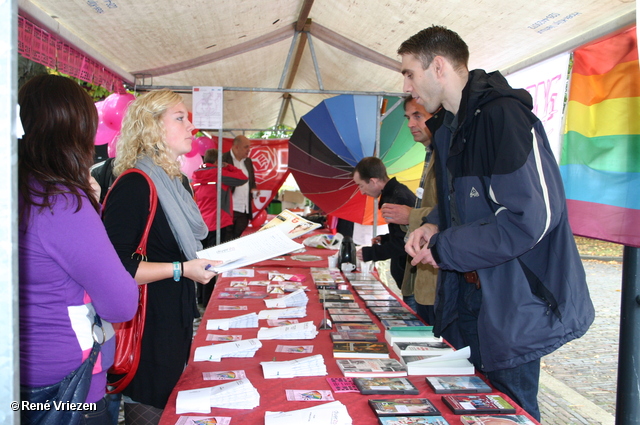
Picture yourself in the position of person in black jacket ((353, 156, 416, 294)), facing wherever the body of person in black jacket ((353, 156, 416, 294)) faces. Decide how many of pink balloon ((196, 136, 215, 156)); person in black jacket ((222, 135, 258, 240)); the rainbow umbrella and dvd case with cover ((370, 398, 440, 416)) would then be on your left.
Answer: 1

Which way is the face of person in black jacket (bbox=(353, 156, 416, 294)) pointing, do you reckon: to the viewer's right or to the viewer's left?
to the viewer's left

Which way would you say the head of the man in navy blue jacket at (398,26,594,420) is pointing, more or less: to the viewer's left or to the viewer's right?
to the viewer's left

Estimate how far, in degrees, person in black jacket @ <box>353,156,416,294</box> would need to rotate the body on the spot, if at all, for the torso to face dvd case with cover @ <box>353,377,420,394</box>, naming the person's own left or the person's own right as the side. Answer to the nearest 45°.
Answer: approximately 90° to the person's own left

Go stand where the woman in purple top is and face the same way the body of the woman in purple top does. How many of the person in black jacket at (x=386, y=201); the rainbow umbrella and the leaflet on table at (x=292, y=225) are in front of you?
3

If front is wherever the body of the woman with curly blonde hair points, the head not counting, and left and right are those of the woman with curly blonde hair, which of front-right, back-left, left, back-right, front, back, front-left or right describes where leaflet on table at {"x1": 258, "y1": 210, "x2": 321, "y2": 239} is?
front

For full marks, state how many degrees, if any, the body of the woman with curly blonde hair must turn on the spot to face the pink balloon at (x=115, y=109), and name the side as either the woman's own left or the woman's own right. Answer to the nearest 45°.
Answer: approximately 90° to the woman's own left

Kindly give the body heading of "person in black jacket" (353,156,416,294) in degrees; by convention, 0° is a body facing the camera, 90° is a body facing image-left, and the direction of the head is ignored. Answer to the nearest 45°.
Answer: approximately 90°

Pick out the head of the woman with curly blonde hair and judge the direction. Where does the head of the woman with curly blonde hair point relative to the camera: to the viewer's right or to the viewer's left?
to the viewer's right

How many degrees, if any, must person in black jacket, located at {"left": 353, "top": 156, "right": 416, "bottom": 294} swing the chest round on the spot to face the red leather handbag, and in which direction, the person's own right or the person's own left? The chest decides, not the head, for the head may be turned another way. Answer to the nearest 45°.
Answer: approximately 45° to the person's own left

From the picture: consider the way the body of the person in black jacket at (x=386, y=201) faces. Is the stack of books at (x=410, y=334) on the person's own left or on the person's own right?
on the person's own left

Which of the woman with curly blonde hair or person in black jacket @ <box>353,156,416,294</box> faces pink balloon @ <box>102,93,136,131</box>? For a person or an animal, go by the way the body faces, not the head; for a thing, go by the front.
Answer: the person in black jacket

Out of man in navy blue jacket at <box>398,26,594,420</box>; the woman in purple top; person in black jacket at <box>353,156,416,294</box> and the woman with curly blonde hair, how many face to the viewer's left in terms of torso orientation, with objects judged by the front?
2

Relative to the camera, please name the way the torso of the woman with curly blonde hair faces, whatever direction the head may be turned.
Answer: to the viewer's right

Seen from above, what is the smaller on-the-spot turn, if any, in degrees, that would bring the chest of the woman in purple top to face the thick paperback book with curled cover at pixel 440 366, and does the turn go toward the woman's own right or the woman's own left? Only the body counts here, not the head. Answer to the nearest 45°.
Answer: approximately 45° to the woman's own right

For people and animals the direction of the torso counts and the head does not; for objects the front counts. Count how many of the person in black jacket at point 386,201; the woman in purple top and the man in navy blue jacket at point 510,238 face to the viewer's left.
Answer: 2

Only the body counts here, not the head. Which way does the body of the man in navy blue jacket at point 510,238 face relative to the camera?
to the viewer's left

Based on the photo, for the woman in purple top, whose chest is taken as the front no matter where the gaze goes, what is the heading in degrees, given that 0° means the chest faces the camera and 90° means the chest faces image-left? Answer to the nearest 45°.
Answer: approximately 225°
